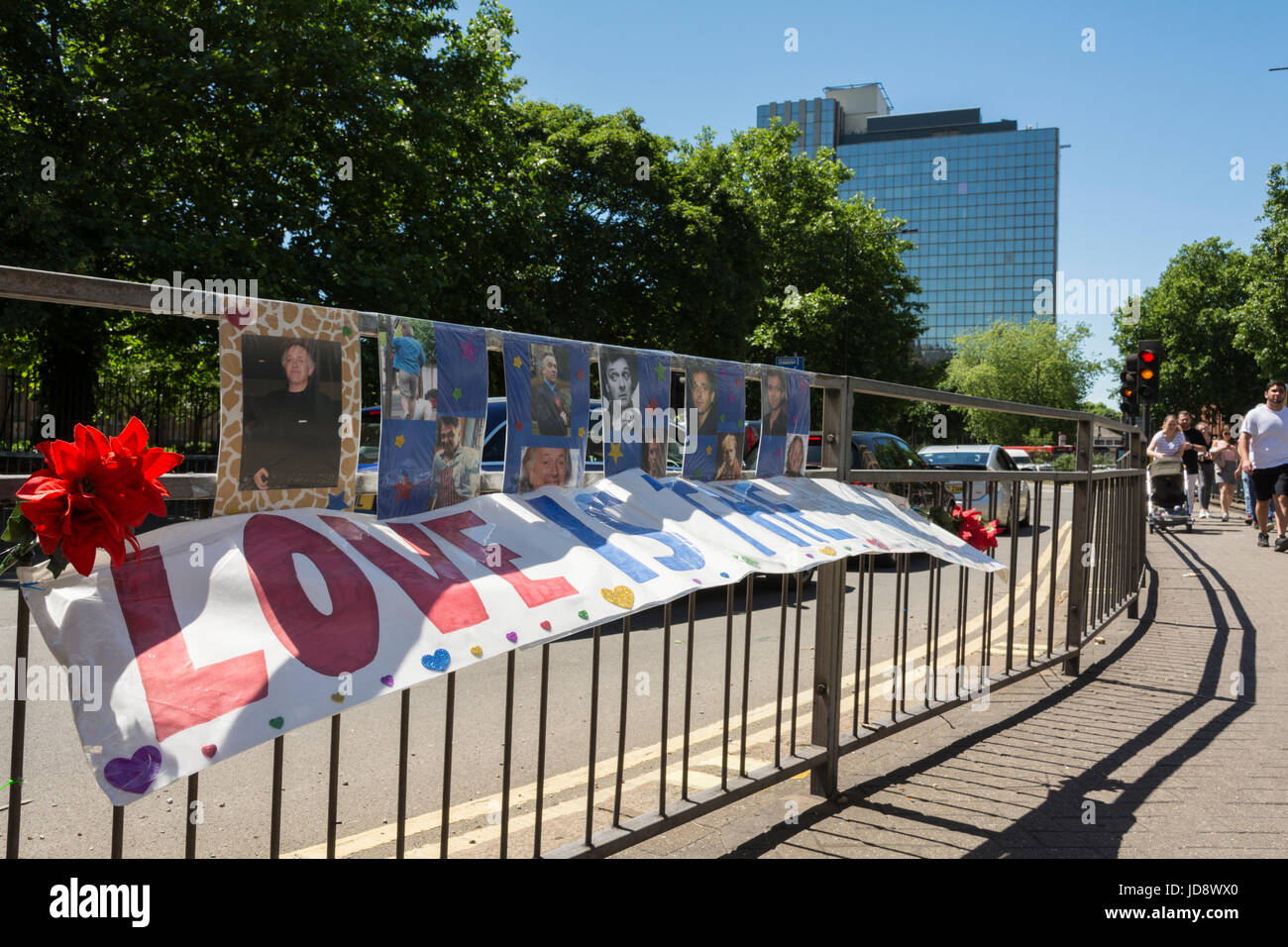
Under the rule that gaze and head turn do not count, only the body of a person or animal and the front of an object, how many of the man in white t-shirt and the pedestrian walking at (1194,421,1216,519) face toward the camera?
2

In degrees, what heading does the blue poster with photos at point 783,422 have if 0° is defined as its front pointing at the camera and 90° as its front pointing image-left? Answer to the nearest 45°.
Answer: approximately 315°

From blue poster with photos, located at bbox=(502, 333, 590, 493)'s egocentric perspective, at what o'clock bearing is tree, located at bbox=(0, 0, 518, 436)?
The tree is roughly at 7 o'clock from the blue poster with photos.

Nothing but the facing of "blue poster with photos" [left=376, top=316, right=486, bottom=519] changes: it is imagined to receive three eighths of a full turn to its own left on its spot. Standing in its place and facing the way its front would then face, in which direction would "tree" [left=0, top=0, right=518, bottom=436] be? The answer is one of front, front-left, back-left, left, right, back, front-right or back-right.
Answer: front

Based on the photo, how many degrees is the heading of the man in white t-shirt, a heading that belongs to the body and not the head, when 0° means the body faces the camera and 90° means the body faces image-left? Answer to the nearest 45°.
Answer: approximately 0°

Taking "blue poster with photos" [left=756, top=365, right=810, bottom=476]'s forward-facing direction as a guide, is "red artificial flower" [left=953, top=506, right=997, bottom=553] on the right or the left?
on its left

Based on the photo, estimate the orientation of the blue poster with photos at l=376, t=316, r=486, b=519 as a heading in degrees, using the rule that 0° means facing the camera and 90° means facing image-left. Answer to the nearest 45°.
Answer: approximately 315°
